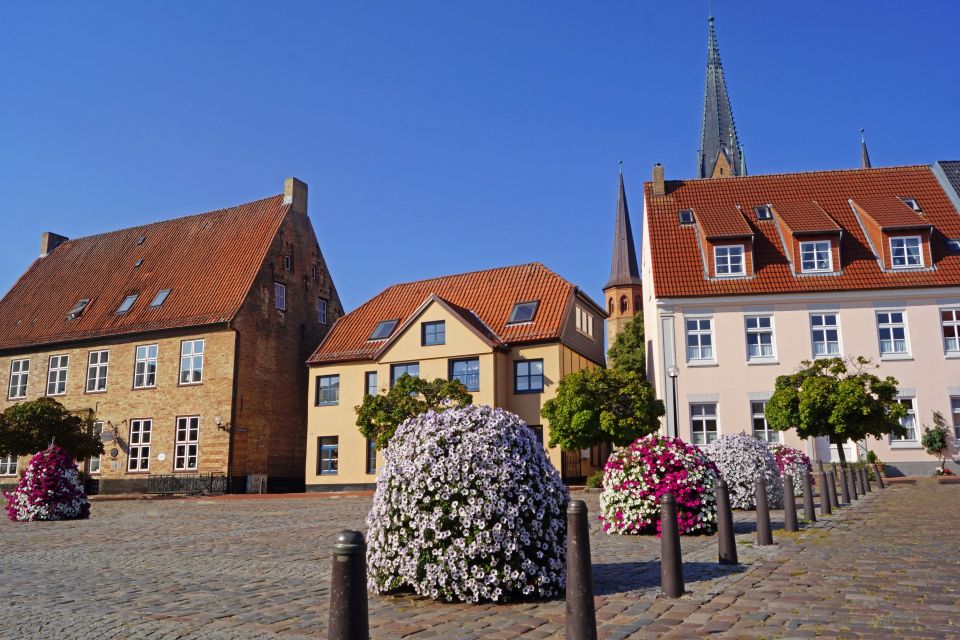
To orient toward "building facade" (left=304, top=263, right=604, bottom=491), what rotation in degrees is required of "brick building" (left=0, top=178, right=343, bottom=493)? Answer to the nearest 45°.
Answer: approximately 90° to its left

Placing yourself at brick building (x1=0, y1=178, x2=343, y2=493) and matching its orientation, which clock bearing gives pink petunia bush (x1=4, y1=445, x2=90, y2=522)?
The pink petunia bush is roughly at 11 o'clock from the brick building.

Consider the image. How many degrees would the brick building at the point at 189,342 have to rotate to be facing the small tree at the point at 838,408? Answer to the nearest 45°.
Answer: approximately 90° to its left

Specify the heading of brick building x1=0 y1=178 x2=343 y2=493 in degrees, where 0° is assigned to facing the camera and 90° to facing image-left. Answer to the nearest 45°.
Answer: approximately 45°

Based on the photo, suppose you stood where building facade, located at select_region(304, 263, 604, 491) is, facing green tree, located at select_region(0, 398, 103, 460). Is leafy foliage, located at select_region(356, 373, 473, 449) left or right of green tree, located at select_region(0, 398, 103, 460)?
left

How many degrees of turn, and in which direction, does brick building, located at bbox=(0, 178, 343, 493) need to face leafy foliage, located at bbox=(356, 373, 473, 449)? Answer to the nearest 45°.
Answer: approximately 90° to its left

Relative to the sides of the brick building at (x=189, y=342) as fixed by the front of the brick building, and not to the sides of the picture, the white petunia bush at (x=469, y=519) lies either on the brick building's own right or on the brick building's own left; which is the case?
on the brick building's own left

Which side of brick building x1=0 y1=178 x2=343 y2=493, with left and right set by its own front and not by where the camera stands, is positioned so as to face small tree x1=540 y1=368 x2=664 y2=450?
left

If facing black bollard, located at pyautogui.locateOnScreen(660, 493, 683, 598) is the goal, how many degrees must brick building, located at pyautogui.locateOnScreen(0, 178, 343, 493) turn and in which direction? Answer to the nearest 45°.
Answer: approximately 45° to its left

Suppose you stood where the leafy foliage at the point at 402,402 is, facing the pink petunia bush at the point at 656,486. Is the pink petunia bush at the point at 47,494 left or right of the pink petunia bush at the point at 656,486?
right
